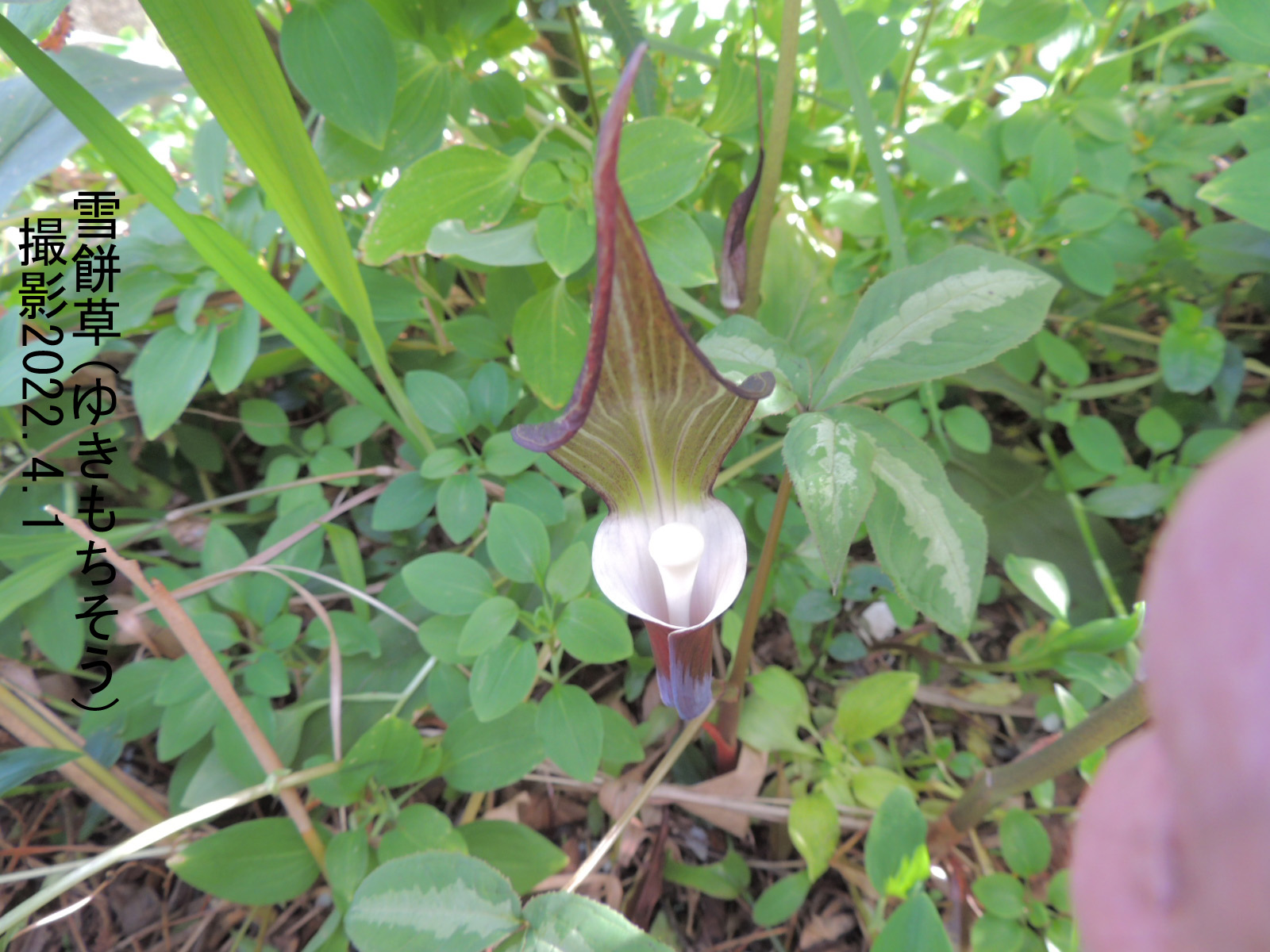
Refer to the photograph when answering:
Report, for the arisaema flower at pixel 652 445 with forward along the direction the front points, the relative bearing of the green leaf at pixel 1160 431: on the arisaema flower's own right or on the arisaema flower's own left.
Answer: on the arisaema flower's own left

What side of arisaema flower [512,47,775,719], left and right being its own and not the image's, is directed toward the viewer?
front
